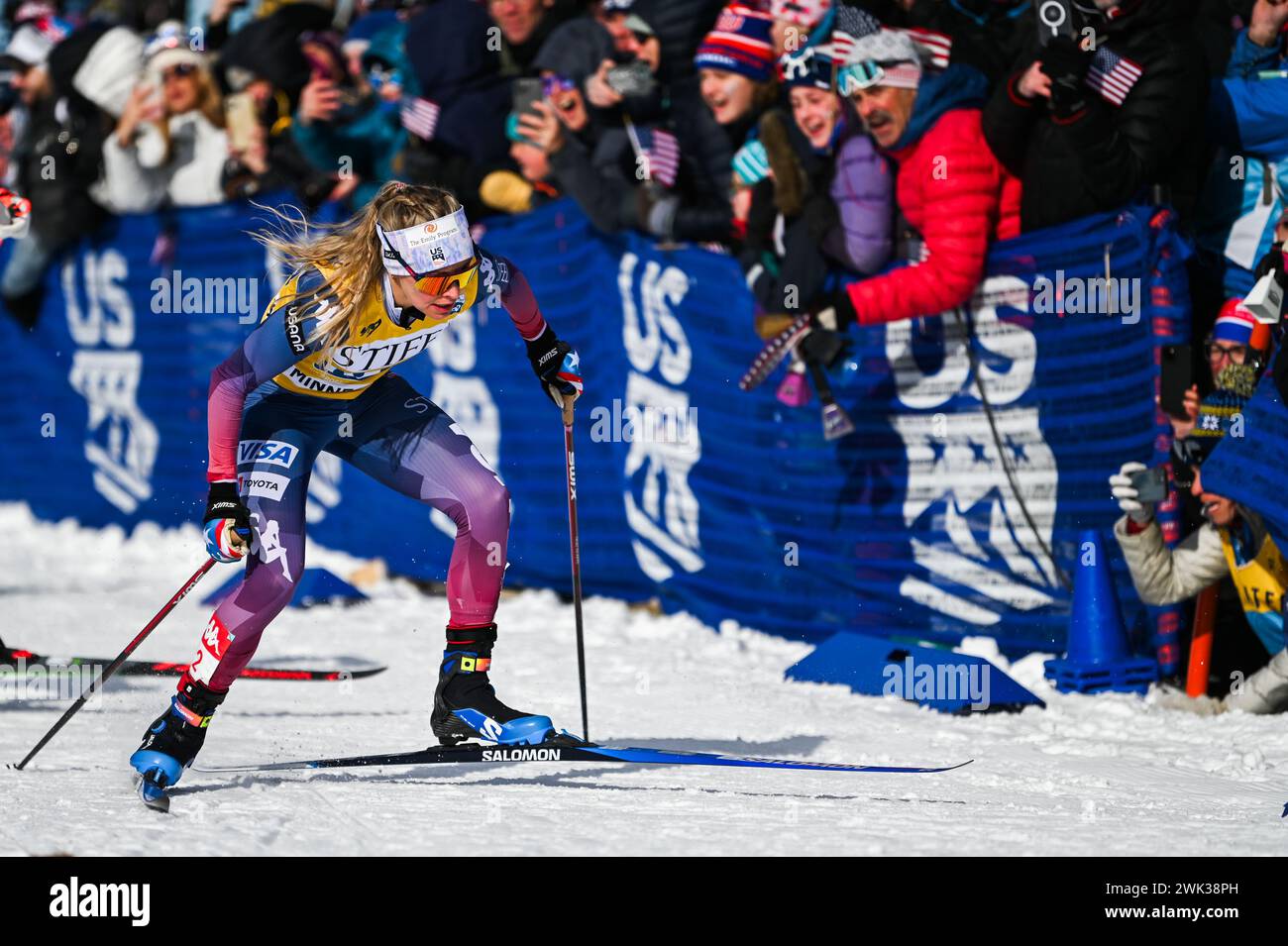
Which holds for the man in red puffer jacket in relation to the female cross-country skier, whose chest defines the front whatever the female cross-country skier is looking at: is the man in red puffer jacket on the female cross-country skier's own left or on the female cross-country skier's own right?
on the female cross-country skier's own left

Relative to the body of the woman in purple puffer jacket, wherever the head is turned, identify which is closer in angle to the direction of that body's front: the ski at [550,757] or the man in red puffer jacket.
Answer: the ski

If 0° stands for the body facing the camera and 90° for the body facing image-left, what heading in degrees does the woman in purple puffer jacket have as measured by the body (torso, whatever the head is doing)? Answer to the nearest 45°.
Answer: approximately 45°

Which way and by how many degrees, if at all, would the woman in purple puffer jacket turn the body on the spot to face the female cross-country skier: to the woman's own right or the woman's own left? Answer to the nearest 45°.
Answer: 0° — they already face them

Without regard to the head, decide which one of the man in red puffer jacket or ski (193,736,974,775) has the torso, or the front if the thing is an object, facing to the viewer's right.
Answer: the ski

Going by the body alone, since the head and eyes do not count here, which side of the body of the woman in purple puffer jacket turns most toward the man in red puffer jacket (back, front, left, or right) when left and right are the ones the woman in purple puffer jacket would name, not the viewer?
left

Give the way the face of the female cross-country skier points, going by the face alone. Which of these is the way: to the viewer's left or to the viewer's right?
to the viewer's right

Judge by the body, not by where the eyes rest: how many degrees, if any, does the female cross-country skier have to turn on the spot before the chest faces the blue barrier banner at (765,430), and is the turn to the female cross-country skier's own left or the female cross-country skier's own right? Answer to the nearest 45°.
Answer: approximately 90° to the female cross-country skier's own left

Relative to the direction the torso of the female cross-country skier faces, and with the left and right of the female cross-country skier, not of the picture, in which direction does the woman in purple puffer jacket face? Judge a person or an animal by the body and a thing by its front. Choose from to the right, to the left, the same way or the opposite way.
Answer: to the right

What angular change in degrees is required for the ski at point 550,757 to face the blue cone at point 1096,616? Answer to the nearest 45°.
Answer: approximately 45° to its left

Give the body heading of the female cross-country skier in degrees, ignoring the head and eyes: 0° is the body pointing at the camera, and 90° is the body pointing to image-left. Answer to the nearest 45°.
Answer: approximately 315°

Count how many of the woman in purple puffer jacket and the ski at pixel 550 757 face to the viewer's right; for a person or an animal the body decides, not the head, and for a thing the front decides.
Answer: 1

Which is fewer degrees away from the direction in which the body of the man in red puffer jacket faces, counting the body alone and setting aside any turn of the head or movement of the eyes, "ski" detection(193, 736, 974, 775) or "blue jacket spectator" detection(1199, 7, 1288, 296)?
the ski

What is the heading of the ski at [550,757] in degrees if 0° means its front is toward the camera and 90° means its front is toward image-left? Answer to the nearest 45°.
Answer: approximately 270°
